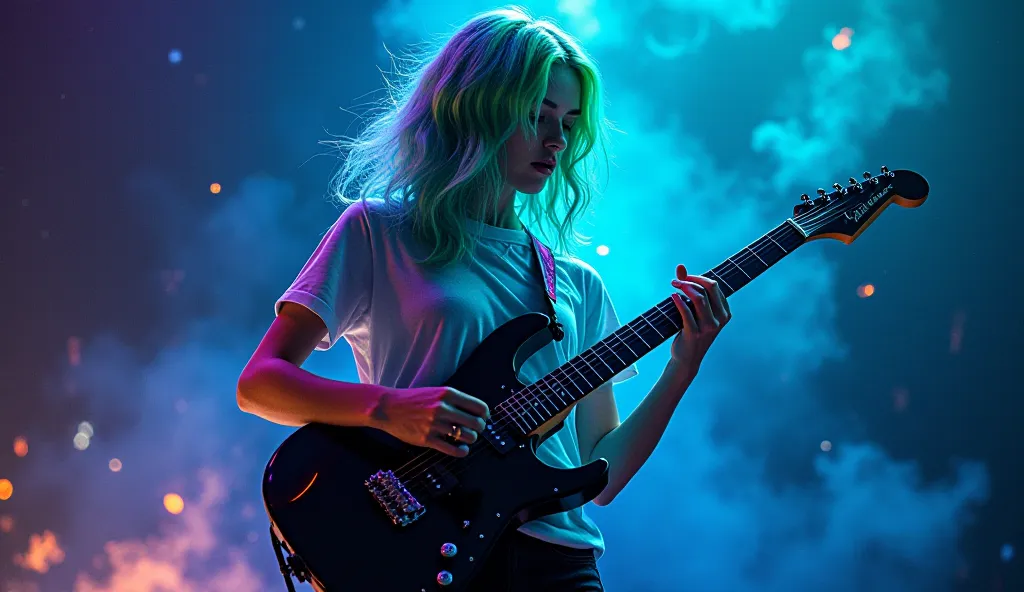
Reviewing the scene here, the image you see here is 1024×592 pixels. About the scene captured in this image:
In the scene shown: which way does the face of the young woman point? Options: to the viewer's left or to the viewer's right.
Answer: to the viewer's right

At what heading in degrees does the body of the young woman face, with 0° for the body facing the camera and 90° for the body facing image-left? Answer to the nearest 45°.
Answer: approximately 315°

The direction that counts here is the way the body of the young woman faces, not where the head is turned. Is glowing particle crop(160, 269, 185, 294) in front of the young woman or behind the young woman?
behind
